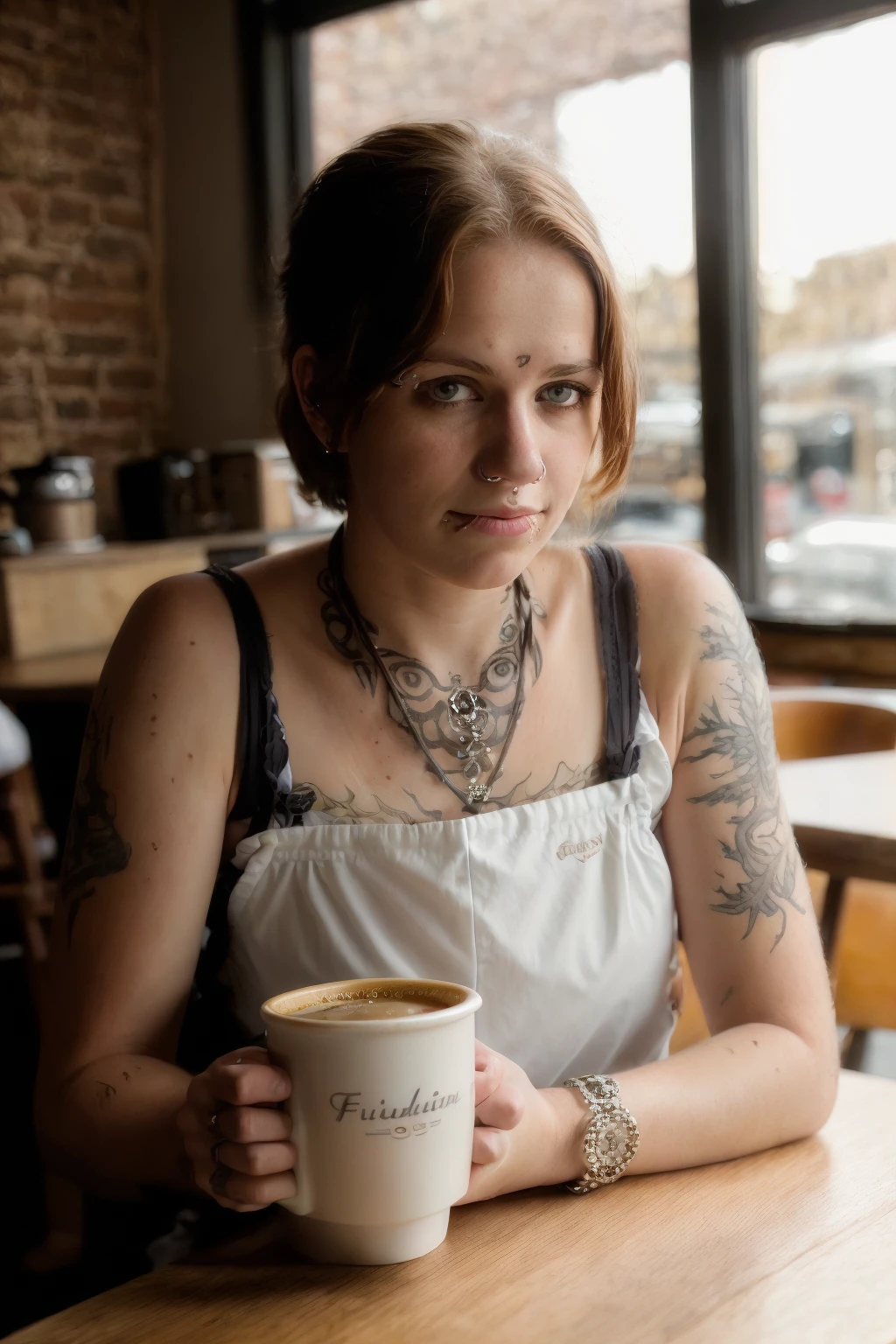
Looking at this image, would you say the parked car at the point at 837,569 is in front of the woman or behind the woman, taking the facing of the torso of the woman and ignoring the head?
behind

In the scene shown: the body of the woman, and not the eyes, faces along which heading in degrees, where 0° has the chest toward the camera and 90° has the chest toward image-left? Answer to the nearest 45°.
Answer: approximately 0°

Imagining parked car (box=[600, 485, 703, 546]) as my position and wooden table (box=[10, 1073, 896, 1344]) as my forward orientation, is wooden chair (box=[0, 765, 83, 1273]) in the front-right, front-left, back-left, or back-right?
front-right

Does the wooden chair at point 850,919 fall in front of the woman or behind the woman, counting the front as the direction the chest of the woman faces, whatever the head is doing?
behind

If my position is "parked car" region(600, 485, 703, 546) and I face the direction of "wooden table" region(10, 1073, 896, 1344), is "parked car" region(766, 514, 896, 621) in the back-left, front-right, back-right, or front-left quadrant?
front-left

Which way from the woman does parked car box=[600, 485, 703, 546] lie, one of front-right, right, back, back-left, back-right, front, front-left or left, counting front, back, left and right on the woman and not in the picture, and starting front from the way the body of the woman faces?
back

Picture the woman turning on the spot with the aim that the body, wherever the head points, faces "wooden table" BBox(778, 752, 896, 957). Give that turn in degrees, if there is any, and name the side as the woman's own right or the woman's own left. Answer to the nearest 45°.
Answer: approximately 135° to the woman's own left

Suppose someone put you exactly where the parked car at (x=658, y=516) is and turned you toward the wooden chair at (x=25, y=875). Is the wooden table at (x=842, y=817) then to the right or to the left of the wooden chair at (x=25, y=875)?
left
